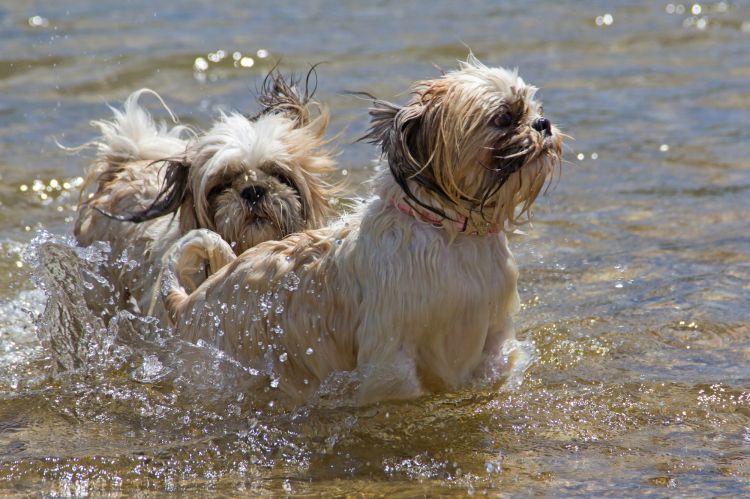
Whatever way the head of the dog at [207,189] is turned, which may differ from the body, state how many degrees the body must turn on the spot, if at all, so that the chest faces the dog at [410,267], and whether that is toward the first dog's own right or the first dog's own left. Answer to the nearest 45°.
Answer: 0° — it already faces it

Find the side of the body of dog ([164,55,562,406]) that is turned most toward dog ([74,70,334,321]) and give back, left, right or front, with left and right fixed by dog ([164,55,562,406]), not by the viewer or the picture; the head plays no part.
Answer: back

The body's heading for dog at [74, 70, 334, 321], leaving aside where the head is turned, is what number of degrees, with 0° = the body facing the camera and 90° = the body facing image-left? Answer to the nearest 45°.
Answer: approximately 315°
